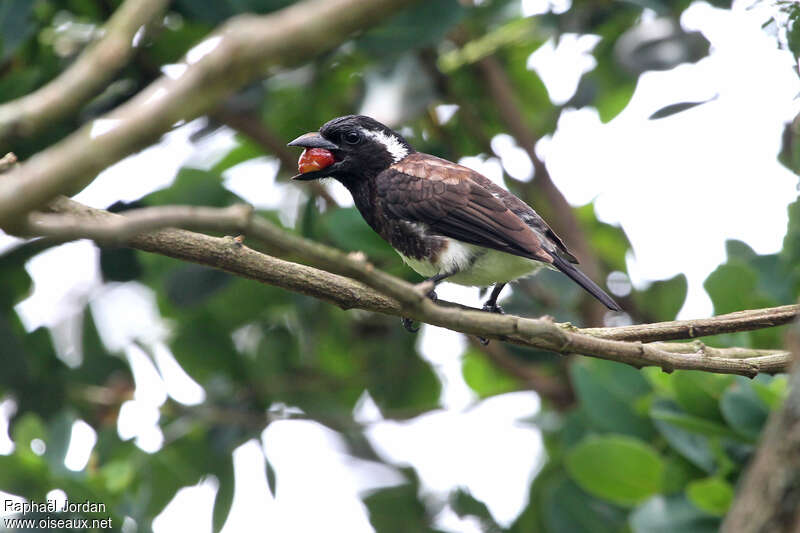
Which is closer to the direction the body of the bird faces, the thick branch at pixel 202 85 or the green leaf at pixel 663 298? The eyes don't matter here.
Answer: the thick branch

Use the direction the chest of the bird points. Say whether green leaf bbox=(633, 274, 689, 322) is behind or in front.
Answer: behind

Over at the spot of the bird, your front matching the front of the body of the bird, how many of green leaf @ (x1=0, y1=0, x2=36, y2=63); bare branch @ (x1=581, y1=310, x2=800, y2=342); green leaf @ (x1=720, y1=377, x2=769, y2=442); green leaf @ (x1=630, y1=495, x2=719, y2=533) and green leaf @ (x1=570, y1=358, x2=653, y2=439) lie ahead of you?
1

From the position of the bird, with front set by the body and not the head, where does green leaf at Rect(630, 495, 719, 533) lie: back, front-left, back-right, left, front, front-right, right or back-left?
back-left

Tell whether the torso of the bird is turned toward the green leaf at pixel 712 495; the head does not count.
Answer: no

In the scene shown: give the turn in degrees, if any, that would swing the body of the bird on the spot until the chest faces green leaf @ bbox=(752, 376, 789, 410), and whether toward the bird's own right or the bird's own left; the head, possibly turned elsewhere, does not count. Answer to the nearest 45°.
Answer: approximately 135° to the bird's own left

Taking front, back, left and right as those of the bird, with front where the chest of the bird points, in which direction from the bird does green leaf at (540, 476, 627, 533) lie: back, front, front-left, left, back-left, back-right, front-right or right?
back-left

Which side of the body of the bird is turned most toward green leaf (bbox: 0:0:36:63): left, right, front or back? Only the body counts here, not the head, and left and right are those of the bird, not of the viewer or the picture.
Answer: front

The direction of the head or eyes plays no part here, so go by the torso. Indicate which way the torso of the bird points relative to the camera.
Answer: to the viewer's left

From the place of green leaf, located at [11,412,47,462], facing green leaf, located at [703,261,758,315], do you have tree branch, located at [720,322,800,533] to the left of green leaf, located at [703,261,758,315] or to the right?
right

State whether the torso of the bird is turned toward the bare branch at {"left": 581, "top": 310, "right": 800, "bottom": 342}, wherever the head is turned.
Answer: no
